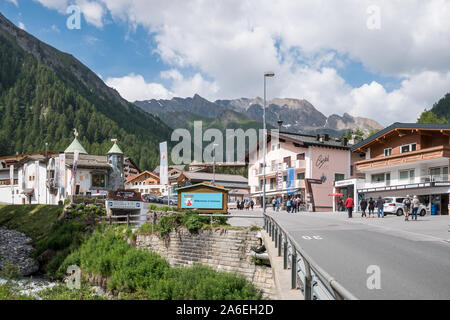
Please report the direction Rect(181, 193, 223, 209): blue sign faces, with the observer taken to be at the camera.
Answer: facing the viewer

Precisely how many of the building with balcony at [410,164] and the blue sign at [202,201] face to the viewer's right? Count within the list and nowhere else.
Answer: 0

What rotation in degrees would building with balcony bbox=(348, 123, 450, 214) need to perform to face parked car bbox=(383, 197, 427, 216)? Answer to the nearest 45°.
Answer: approximately 45° to its left

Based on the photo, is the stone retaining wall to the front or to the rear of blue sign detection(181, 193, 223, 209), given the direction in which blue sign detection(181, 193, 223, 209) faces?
to the front

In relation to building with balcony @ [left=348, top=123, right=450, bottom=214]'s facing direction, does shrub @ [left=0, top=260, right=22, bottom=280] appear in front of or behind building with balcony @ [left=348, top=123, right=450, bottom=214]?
in front

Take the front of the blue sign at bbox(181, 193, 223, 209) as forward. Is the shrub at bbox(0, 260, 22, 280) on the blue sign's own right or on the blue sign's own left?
on the blue sign's own right

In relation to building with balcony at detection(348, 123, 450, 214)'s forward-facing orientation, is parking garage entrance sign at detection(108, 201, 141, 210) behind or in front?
in front

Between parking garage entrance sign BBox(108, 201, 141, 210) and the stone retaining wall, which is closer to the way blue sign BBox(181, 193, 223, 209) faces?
the stone retaining wall

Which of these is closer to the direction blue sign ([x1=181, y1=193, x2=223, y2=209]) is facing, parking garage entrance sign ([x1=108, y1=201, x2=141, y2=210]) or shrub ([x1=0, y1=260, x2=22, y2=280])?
the shrub

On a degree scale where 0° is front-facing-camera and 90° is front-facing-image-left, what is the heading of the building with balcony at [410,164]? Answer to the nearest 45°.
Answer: approximately 45°

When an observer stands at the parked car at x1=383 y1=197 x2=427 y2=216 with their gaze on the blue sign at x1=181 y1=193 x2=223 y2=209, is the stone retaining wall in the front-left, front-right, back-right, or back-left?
front-left

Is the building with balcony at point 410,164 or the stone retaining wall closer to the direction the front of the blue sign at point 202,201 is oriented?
the stone retaining wall
